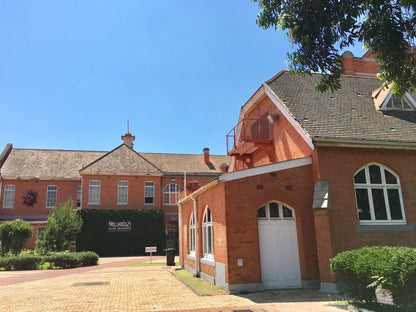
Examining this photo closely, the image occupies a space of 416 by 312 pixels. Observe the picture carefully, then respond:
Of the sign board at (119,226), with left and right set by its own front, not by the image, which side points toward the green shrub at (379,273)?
front

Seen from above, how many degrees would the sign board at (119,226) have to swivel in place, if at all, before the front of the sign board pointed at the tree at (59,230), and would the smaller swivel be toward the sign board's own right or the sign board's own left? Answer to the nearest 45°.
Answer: approximately 45° to the sign board's own right

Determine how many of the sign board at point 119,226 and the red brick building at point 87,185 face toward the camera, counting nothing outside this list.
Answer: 2

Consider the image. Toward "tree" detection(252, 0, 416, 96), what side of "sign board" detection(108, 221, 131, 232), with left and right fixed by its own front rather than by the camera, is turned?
front

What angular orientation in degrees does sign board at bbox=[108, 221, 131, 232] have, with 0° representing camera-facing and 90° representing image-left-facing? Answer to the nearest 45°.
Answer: approximately 0°

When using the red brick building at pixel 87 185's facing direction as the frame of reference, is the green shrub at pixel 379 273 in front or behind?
in front

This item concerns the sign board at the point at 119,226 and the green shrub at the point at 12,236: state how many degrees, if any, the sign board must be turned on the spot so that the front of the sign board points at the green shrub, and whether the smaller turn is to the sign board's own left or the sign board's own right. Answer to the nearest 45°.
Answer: approximately 45° to the sign board's own right
